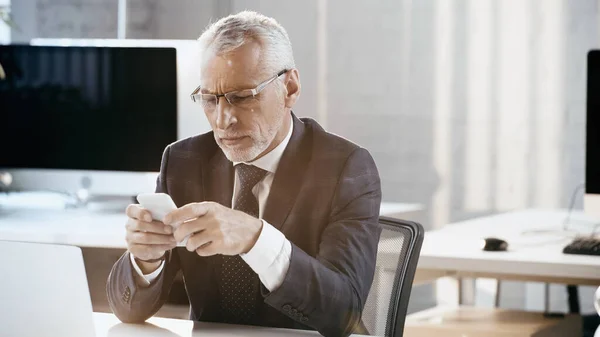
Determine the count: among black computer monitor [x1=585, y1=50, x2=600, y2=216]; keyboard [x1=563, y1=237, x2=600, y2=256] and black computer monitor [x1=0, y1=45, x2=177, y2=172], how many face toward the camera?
3

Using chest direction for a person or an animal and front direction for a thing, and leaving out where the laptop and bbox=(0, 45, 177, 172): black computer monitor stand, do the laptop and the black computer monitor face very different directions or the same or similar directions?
very different directions

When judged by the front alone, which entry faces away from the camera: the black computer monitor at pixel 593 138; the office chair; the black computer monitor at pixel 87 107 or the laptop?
the laptop

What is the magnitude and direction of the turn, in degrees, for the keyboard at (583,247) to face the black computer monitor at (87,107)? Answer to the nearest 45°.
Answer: approximately 90° to its right

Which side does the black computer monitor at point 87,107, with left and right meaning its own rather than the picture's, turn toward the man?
front

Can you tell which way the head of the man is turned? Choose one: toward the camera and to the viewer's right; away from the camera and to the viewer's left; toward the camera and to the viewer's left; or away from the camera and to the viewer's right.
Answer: toward the camera and to the viewer's left

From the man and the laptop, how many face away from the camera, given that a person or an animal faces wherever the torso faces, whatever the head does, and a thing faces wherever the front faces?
1

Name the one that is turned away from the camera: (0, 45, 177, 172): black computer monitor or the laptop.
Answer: the laptop

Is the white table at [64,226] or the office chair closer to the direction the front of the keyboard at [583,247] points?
the office chair

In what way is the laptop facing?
away from the camera

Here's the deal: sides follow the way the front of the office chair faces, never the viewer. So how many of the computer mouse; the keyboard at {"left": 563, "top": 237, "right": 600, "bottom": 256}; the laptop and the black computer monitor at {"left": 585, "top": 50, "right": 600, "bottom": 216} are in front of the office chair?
1

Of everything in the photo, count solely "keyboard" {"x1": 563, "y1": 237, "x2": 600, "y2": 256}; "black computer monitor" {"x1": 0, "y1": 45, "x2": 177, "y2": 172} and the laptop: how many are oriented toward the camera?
2

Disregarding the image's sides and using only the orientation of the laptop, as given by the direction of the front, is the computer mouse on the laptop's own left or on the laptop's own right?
on the laptop's own right

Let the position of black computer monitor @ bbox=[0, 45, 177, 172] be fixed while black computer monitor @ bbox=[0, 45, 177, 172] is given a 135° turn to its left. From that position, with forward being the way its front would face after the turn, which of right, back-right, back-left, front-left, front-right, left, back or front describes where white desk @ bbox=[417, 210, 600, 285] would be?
right
